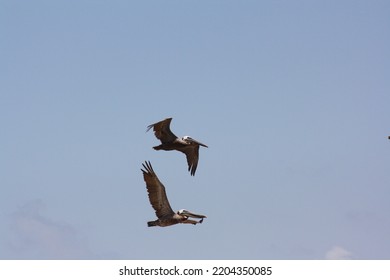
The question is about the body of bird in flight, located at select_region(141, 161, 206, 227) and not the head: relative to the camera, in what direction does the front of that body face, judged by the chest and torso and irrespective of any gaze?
to the viewer's right

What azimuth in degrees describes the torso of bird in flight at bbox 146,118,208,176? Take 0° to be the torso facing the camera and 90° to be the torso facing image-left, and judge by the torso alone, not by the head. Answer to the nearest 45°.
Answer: approximately 270°

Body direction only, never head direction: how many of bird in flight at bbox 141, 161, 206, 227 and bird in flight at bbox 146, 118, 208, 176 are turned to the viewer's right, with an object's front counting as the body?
2
